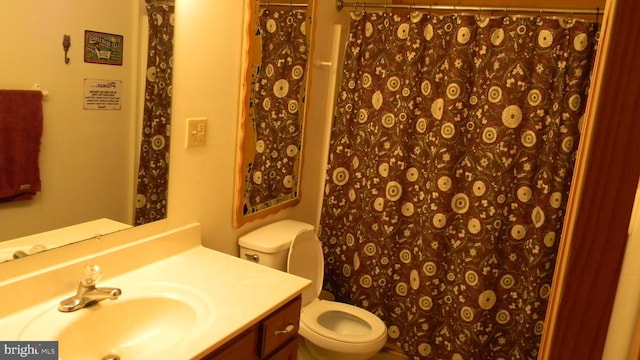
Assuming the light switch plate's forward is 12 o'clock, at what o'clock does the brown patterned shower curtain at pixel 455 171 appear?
The brown patterned shower curtain is roughly at 10 o'clock from the light switch plate.

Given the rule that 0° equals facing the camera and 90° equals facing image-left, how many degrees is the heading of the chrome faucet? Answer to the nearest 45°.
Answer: approximately 315°

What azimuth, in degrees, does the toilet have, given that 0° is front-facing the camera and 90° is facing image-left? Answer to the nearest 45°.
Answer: approximately 315°
